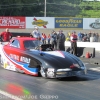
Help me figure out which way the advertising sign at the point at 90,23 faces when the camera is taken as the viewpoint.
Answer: facing the viewer

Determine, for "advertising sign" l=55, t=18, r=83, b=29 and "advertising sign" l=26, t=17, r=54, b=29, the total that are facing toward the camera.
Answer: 2

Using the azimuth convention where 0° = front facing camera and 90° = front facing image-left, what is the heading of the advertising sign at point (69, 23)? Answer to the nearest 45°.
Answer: approximately 0°

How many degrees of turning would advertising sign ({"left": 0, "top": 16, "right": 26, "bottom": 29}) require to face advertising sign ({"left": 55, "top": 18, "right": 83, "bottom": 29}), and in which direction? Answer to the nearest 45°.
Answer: approximately 90° to its left

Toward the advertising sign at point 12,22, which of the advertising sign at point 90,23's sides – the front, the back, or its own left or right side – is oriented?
right

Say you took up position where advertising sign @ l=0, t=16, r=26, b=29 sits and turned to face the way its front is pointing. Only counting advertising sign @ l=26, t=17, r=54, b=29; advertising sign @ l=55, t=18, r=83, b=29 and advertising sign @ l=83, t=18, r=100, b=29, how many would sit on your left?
3

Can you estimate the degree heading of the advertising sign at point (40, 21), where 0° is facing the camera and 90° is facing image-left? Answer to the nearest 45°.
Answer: approximately 0°

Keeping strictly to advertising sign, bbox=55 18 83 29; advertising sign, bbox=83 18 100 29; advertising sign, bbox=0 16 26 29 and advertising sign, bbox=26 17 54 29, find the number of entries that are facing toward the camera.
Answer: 4

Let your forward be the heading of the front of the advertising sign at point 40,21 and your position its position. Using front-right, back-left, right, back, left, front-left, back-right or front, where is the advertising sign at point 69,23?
left

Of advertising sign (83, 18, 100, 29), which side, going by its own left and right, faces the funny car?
front

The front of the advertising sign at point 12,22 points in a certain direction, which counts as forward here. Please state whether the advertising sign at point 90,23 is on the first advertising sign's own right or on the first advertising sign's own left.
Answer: on the first advertising sign's own left

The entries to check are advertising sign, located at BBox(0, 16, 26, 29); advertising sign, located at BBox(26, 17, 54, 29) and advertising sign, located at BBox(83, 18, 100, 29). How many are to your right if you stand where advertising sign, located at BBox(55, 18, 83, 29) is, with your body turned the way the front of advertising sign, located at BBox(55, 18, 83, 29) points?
2

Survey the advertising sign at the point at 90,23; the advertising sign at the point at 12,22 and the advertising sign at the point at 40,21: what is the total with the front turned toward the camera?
3

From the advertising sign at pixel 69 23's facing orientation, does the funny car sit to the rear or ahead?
ahead

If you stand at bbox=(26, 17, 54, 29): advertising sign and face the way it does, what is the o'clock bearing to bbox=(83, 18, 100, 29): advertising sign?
bbox=(83, 18, 100, 29): advertising sign is roughly at 9 o'clock from bbox=(26, 17, 54, 29): advertising sign.

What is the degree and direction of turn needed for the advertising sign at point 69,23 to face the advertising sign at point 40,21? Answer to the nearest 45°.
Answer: approximately 90° to its right

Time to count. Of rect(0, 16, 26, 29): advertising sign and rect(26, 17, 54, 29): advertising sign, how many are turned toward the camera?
2

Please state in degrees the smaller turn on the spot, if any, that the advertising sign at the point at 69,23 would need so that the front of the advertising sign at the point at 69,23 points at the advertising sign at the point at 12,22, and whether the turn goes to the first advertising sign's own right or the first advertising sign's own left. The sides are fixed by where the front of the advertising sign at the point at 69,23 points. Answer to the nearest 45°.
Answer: approximately 90° to the first advertising sign's own right
